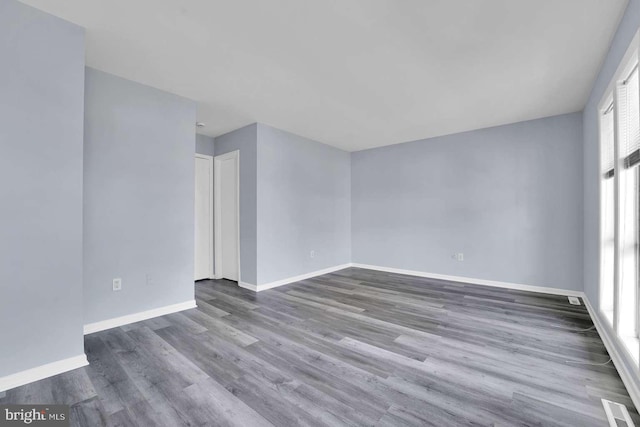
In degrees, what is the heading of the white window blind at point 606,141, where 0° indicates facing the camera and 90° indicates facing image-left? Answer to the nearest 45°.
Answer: approximately 90°

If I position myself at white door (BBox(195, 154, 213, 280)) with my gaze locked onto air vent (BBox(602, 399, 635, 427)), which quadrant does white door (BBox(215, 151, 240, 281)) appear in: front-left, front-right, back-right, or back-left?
front-left

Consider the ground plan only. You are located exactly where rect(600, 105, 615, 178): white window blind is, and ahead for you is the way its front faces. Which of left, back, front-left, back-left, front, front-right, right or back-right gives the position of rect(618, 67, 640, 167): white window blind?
left

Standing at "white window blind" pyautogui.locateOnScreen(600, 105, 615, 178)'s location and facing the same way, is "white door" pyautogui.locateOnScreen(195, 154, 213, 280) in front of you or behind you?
in front

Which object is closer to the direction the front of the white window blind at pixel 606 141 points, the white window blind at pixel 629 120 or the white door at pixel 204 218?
the white door
